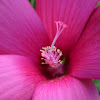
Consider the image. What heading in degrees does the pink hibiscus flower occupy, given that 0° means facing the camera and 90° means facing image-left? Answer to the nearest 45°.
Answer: approximately 0°
